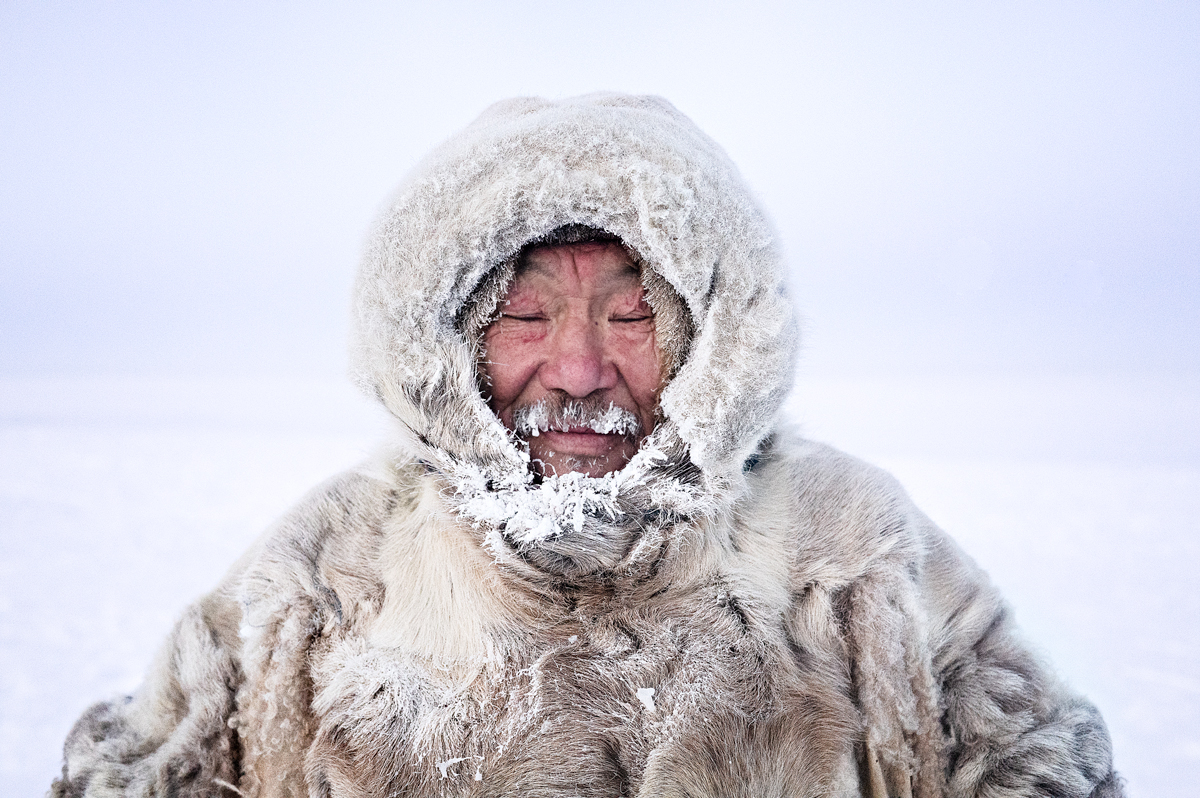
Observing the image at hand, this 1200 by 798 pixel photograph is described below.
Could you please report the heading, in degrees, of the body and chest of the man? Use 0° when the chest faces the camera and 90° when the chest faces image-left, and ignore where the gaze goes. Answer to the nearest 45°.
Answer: approximately 0°
